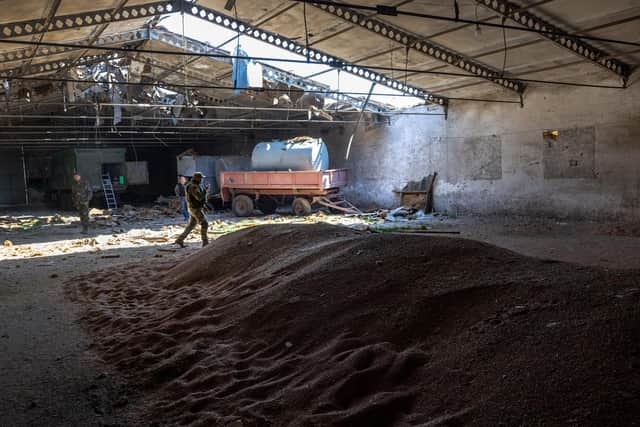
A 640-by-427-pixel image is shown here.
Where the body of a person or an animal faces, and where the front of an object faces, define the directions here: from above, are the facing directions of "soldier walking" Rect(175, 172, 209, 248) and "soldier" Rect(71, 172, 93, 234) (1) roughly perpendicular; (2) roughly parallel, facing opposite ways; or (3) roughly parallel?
roughly perpendicular

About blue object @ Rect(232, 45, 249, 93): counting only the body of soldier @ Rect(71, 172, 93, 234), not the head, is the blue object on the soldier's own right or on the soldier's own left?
on the soldier's own left

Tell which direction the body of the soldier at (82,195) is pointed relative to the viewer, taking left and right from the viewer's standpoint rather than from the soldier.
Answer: facing the viewer

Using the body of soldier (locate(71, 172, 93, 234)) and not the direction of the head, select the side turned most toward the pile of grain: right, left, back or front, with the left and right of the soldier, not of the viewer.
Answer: front

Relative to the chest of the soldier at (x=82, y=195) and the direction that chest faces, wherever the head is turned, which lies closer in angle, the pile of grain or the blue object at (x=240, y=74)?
the pile of grain
